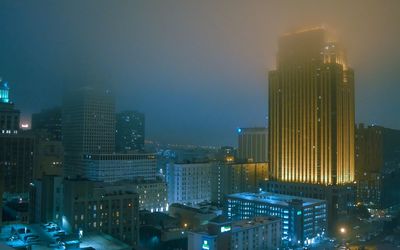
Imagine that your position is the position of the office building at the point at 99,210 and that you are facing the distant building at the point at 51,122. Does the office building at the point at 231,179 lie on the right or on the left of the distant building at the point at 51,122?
right

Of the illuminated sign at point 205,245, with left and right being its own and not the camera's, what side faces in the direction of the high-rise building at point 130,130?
back

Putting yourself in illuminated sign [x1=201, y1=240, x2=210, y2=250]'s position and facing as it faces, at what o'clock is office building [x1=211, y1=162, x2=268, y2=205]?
The office building is roughly at 6 o'clock from the illuminated sign.

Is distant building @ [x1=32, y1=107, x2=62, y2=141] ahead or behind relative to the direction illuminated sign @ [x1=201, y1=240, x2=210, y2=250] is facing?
behind

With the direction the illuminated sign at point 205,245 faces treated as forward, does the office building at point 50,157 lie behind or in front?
behind

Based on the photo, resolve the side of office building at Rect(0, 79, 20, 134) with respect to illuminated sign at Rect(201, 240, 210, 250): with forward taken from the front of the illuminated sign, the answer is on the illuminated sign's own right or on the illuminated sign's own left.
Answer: on the illuminated sign's own right

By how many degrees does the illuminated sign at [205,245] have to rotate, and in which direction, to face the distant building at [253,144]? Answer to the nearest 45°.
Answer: approximately 180°

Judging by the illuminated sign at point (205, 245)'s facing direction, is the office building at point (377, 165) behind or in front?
behind

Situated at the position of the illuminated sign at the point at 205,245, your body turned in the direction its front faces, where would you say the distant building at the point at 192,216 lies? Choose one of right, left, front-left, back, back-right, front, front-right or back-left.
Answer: back

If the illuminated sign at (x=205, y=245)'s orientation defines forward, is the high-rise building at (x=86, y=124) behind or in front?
behind

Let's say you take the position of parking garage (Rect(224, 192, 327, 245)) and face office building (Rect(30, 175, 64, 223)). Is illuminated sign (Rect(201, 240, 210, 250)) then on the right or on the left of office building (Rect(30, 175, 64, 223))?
left

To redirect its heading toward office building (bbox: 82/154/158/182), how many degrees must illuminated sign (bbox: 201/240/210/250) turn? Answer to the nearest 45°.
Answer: approximately 180°

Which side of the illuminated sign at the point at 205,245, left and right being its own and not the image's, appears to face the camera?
front

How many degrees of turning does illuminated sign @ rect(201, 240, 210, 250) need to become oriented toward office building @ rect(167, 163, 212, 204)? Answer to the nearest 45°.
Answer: approximately 180°
